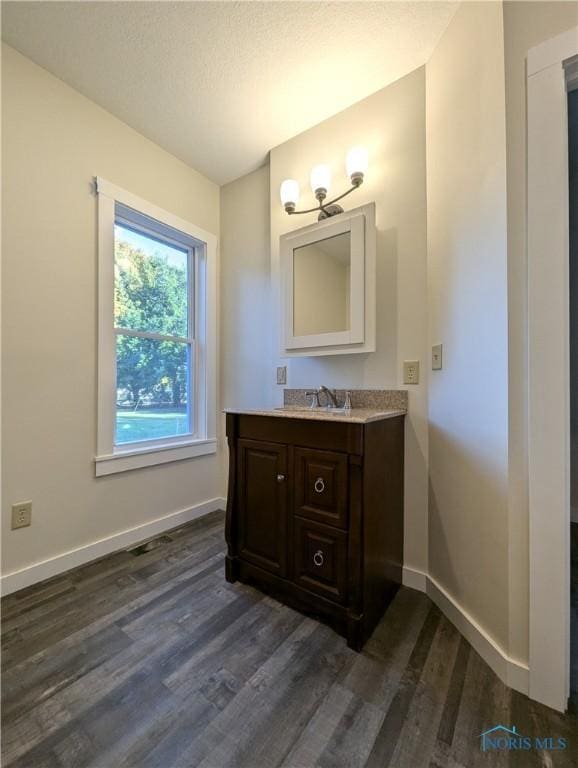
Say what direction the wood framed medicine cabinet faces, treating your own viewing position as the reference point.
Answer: facing the viewer and to the left of the viewer

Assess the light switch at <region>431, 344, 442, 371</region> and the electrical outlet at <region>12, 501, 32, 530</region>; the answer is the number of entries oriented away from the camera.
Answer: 0

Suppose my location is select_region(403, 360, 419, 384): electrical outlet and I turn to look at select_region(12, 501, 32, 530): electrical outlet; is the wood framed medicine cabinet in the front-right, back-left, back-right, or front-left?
front-right

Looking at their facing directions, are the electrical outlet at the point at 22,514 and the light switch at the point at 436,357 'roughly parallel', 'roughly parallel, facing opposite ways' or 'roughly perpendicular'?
roughly parallel, facing opposite ways

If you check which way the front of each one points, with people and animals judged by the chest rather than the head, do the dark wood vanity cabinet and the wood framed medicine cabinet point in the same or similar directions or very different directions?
same or similar directions

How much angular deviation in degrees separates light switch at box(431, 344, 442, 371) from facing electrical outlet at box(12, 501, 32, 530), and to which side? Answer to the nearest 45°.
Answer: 0° — it already faces it

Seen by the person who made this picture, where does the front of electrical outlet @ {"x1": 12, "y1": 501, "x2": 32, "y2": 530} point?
facing the viewer and to the right of the viewer

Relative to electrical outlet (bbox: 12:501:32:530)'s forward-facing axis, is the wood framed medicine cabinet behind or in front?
in front

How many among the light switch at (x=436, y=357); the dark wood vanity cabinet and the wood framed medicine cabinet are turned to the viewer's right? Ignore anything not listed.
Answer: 0

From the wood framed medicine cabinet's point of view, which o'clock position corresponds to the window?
The window is roughly at 2 o'clock from the wood framed medicine cabinet.

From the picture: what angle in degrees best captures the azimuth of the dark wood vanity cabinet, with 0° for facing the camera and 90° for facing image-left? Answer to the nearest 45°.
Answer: approximately 45°

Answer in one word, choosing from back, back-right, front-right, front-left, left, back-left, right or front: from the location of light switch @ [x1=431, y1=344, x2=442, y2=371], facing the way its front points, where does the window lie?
front-right

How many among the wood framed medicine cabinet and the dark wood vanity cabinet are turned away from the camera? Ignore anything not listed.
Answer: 0

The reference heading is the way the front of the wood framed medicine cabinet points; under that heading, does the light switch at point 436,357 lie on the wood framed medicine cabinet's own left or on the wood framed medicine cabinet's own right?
on the wood framed medicine cabinet's own left
